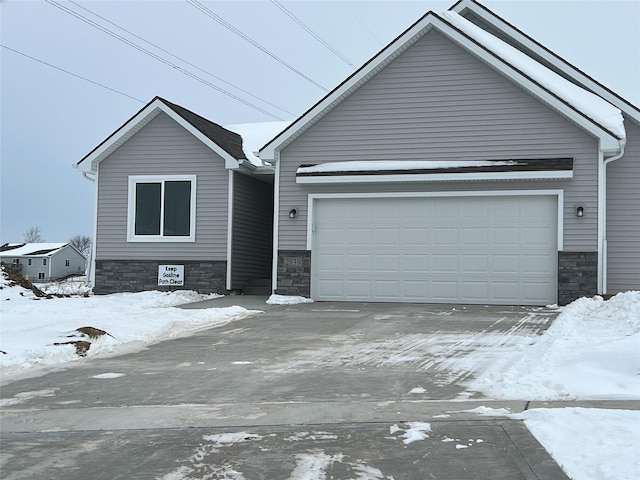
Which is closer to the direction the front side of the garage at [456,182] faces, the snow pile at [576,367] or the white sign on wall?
the snow pile

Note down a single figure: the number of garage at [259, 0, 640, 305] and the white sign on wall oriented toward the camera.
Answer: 2

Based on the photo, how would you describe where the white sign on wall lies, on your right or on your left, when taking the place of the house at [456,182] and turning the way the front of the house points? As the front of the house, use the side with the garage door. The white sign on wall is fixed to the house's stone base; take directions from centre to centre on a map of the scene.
on your right

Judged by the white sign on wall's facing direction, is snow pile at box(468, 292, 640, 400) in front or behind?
in front

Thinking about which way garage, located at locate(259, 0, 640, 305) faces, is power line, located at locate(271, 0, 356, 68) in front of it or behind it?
behind

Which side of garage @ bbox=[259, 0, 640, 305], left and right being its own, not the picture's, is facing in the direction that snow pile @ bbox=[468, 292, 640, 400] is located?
front

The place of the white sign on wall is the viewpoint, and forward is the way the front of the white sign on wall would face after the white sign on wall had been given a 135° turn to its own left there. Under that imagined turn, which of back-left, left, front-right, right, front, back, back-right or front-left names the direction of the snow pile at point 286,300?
right

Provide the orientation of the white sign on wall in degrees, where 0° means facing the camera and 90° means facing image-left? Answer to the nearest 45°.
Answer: approximately 0°

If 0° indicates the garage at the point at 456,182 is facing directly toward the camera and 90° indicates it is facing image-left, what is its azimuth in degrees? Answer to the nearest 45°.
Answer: approximately 0°
